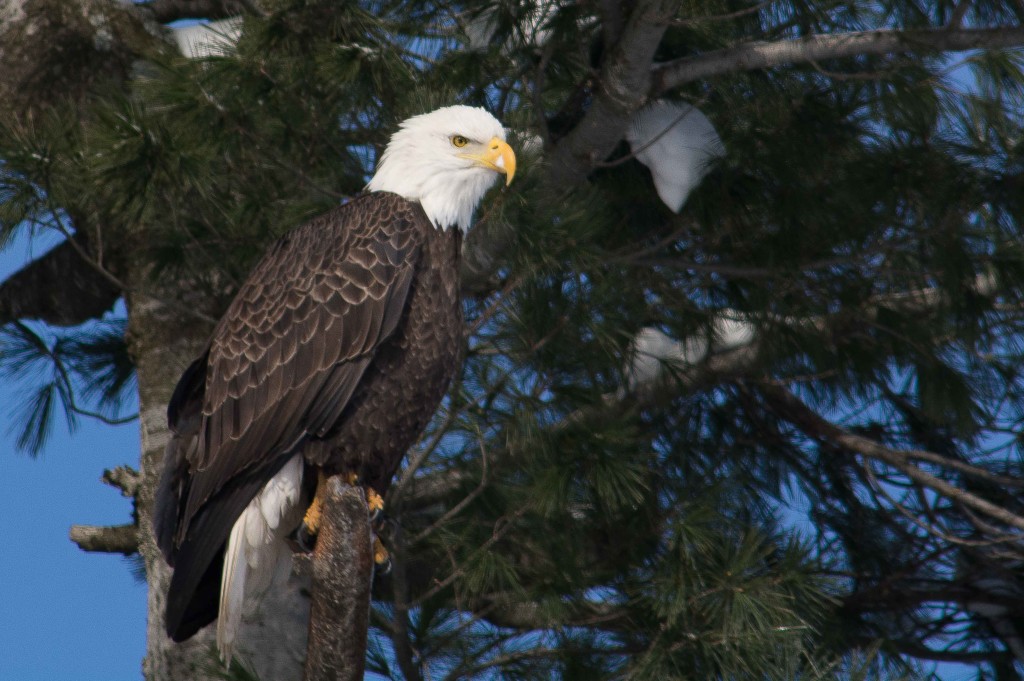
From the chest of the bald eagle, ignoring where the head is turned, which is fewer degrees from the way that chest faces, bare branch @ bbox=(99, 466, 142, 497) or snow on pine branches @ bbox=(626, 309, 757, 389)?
the snow on pine branches

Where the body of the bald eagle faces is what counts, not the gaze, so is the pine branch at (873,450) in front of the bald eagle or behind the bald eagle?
in front

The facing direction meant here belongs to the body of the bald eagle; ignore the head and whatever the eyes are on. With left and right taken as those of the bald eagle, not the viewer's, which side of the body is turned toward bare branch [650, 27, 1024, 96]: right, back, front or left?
front

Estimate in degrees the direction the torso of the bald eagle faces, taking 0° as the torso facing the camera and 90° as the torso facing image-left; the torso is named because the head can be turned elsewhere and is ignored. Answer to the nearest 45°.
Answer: approximately 270°
